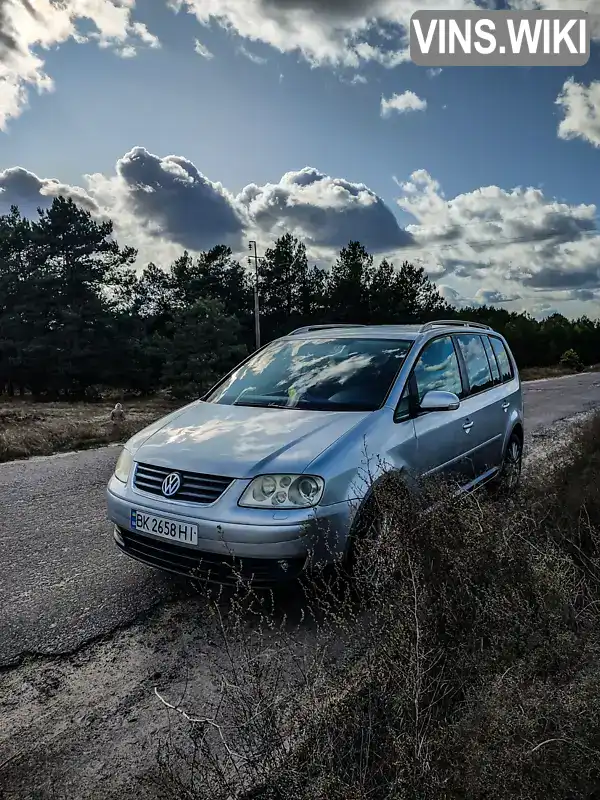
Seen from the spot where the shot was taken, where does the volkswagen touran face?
facing the viewer and to the left of the viewer
